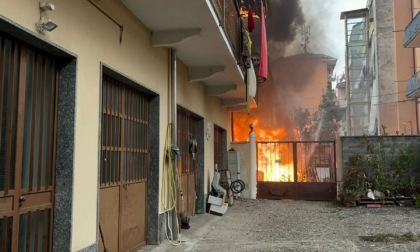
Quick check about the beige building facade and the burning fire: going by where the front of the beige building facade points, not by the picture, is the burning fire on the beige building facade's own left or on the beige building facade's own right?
on the beige building facade's own left

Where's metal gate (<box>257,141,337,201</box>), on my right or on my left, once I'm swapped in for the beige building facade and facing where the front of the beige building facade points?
on my left

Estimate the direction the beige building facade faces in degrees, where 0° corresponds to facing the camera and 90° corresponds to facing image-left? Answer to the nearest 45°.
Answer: approximately 315°

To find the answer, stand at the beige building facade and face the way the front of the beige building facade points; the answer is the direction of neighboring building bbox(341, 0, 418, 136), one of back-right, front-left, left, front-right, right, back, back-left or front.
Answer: left

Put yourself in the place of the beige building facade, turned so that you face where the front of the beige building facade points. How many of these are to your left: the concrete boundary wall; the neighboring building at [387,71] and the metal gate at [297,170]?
3

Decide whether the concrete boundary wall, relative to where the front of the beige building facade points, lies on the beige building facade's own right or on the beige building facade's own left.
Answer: on the beige building facade's own left

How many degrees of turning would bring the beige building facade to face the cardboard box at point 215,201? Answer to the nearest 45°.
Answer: approximately 90° to its left

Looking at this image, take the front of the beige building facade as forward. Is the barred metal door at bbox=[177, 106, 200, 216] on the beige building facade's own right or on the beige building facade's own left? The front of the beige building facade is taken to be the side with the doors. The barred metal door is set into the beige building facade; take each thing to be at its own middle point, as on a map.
on the beige building facade's own left
